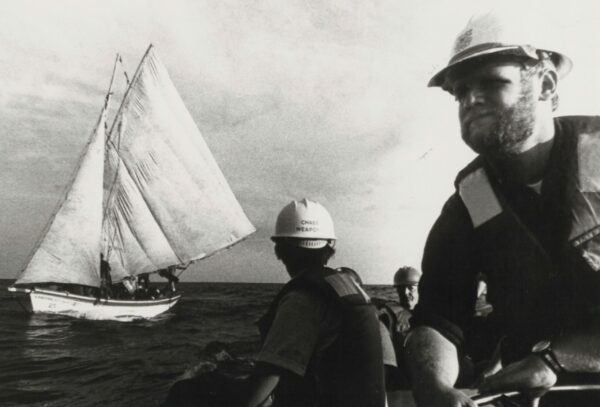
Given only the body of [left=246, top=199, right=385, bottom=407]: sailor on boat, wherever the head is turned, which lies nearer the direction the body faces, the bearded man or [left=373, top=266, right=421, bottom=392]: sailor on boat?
the sailor on boat

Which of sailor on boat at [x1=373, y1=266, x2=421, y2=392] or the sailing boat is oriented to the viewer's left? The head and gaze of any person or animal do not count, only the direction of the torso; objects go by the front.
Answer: the sailing boat

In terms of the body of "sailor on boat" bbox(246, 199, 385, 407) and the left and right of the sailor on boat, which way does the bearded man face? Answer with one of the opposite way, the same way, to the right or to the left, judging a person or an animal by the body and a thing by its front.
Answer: to the left

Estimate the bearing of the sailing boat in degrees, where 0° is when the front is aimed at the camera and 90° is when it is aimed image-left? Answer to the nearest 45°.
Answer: approximately 90°

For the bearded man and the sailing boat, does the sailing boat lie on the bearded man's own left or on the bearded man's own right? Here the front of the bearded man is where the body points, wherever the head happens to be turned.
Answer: on the bearded man's own right

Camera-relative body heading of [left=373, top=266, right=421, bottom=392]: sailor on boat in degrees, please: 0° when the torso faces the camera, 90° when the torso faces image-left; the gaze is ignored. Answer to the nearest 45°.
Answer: approximately 315°

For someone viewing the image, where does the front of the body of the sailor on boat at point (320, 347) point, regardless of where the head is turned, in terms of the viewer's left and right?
facing away from the viewer and to the left of the viewer

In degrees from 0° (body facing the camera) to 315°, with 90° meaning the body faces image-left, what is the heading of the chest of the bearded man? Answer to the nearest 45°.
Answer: approximately 45°

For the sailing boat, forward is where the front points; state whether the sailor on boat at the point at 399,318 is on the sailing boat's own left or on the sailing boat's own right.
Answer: on the sailing boat's own left

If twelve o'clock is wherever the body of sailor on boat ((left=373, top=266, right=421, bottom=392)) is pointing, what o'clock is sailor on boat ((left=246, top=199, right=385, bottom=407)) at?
sailor on boat ((left=246, top=199, right=385, bottom=407)) is roughly at 2 o'clock from sailor on boat ((left=373, top=266, right=421, bottom=392)).

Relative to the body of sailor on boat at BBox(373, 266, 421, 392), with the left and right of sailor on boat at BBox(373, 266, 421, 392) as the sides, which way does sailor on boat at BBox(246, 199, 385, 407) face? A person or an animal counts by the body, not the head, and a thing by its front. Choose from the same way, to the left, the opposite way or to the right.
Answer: the opposite way

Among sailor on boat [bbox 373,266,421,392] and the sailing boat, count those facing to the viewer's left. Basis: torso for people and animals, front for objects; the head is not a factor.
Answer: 1

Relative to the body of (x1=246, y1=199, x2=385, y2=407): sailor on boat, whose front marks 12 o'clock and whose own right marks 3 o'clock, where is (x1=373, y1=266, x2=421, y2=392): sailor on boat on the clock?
(x1=373, y1=266, x2=421, y2=392): sailor on boat is roughly at 2 o'clock from (x1=246, y1=199, x2=385, y2=407): sailor on boat.
